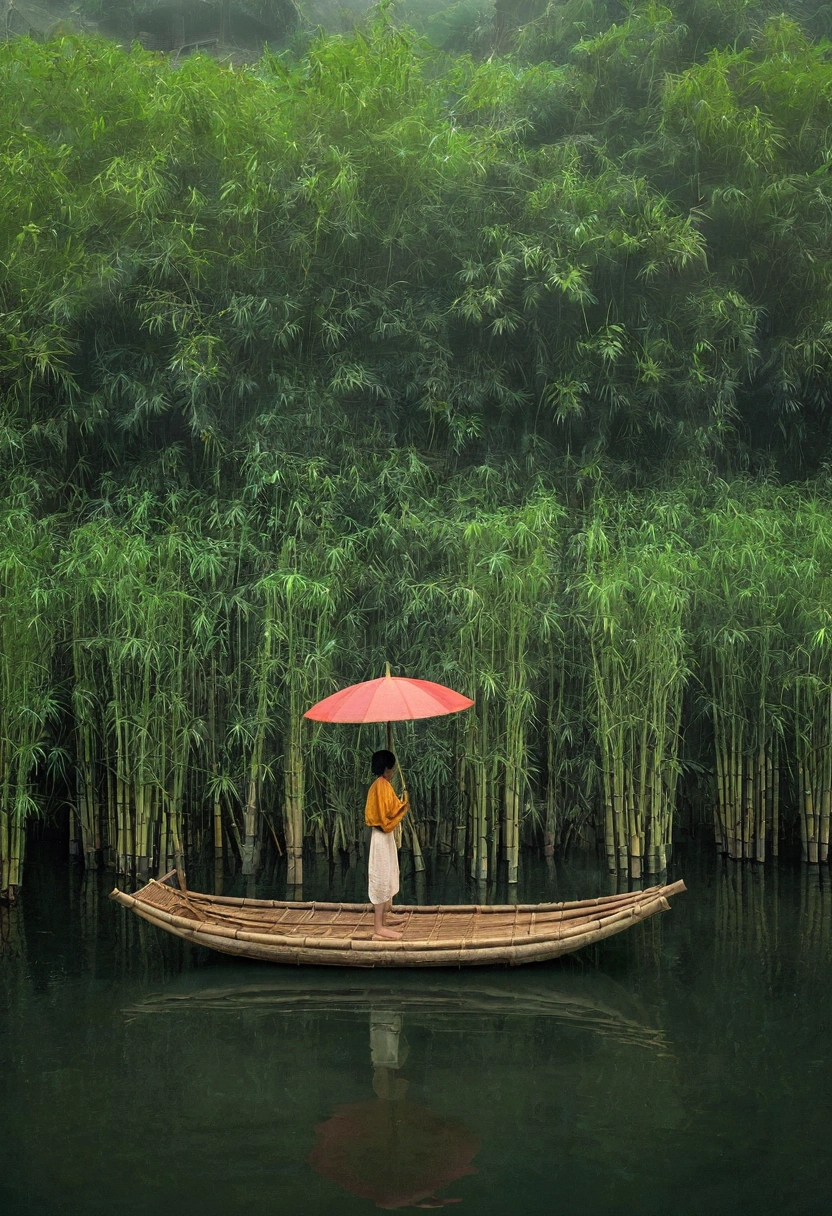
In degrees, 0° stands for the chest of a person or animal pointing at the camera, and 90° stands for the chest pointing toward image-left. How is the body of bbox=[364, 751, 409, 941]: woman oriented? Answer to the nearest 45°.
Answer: approximately 270°
